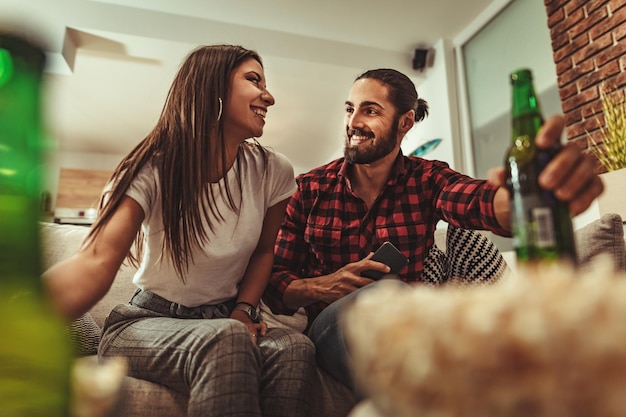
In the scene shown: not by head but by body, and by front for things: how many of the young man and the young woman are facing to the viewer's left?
0

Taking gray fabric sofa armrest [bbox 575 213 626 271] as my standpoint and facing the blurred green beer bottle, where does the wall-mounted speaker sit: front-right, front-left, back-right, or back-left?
back-right

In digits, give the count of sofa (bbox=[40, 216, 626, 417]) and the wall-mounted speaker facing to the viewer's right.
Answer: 0

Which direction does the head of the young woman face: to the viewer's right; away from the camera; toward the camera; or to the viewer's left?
to the viewer's right

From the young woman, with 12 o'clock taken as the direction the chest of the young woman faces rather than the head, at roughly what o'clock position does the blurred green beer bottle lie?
The blurred green beer bottle is roughly at 2 o'clock from the young woman.

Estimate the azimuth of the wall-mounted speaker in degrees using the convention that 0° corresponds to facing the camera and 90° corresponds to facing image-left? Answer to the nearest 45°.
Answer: approximately 45°

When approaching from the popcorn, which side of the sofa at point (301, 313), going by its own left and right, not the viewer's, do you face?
front

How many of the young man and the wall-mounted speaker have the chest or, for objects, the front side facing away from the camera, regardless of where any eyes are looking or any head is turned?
0

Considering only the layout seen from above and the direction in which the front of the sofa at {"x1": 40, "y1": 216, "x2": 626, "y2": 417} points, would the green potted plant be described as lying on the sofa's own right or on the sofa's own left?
on the sofa's own left

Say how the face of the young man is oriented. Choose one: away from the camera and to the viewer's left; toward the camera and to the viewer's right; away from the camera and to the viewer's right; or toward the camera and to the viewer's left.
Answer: toward the camera and to the viewer's left

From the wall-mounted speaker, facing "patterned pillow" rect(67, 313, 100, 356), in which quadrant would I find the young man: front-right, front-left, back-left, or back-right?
front-left

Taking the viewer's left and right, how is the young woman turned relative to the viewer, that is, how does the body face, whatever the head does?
facing the viewer and to the right of the viewer

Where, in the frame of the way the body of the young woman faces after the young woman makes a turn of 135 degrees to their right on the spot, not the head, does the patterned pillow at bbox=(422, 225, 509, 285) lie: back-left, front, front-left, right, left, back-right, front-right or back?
back

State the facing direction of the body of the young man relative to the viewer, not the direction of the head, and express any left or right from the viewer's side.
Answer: facing the viewer

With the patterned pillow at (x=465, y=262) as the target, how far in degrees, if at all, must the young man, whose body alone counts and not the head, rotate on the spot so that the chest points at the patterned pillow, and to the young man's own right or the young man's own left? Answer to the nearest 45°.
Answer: approximately 135° to the young man's own left

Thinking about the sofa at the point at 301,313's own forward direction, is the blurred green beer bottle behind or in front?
in front
